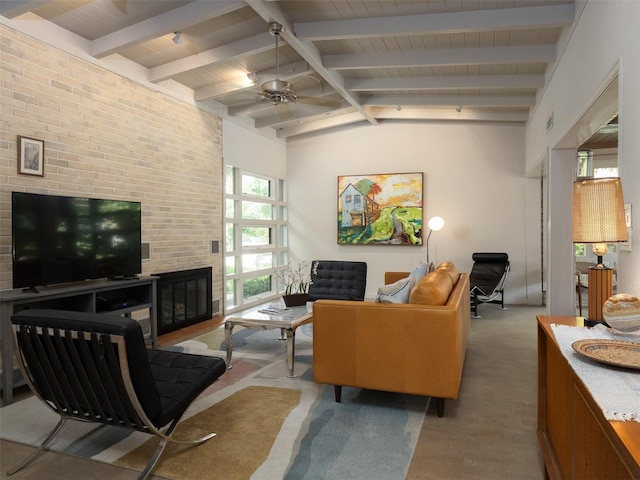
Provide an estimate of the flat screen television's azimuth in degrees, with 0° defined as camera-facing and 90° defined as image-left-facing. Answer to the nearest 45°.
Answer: approximately 315°

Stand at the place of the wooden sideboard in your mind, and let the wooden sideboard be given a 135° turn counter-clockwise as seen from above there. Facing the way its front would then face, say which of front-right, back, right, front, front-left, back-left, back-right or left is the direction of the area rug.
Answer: back

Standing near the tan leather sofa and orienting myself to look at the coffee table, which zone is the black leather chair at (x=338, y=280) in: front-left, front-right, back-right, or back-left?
front-right

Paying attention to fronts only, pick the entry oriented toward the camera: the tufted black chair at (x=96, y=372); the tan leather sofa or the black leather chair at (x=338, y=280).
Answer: the black leather chair

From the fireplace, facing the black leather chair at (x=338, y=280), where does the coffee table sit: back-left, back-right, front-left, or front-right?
front-right

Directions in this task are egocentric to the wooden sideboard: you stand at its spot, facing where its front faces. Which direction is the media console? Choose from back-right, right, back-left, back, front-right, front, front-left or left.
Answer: front-right

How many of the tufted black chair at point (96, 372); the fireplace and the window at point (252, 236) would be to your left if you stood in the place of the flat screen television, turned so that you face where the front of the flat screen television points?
2

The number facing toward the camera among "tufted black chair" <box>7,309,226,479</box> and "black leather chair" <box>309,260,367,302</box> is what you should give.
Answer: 1

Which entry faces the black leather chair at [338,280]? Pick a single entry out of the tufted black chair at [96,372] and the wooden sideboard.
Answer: the tufted black chair

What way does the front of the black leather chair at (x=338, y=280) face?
toward the camera

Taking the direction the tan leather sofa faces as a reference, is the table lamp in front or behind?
behind

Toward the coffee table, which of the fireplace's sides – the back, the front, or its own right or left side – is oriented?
front

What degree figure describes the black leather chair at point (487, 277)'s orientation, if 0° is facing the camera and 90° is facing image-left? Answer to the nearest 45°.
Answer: approximately 45°

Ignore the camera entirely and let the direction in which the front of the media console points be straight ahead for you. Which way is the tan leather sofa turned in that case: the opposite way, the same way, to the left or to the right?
the opposite way

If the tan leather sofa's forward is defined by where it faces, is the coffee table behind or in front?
in front

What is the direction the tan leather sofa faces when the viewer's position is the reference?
facing to the left of the viewer
